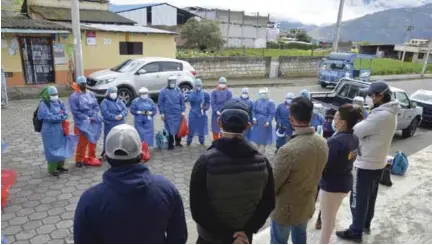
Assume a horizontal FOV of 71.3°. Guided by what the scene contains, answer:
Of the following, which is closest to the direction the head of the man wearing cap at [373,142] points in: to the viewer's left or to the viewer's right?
to the viewer's left

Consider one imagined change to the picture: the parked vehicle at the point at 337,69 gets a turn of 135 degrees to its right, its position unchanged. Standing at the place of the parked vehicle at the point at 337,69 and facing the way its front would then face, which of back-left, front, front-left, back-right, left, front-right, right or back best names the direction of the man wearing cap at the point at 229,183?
back

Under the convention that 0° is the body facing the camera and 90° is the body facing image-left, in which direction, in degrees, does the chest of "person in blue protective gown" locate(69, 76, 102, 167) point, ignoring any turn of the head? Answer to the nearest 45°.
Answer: approximately 315°

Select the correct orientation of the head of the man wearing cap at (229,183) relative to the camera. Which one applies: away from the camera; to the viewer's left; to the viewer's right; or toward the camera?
away from the camera

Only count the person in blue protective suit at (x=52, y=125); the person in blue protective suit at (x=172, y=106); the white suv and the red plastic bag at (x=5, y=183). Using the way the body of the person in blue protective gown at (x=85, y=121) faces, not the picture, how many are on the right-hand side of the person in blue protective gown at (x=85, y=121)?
2

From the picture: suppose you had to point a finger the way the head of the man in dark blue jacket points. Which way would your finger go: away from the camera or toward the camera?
away from the camera

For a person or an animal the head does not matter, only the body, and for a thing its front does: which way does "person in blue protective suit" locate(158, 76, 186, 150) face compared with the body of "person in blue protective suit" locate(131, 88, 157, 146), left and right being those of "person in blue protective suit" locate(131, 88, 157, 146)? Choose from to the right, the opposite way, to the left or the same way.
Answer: the same way

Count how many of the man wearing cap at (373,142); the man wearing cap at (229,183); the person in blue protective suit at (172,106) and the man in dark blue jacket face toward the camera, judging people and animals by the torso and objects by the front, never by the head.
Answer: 1

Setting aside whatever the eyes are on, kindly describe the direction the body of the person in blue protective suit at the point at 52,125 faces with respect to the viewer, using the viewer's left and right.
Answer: facing the viewer and to the right of the viewer

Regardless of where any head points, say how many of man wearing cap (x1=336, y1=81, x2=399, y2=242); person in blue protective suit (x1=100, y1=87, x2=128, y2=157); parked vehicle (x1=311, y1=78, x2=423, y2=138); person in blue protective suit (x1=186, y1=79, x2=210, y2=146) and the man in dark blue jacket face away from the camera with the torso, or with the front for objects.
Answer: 1

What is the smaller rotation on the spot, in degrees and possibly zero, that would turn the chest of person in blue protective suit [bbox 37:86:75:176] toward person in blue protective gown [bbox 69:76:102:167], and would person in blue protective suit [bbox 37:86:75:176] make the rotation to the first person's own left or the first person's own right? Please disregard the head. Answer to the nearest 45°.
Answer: approximately 90° to the first person's own left

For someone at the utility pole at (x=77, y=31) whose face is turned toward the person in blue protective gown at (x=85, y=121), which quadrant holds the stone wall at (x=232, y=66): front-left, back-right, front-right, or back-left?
back-left

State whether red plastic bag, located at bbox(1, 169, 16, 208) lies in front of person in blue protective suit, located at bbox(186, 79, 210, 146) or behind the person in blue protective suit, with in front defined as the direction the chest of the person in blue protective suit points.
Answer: in front

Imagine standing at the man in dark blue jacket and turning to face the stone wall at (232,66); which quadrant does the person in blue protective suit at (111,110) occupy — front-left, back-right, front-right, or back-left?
front-left

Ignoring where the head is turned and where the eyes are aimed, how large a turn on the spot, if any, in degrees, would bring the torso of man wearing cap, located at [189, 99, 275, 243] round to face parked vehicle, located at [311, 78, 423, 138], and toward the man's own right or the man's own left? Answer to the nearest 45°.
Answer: approximately 45° to the man's own right

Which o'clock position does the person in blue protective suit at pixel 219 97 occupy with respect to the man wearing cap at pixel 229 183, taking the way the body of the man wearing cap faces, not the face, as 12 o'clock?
The person in blue protective suit is roughly at 12 o'clock from the man wearing cap.

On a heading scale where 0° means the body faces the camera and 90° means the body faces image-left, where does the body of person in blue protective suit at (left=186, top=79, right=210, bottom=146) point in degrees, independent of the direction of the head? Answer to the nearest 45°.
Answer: approximately 0°

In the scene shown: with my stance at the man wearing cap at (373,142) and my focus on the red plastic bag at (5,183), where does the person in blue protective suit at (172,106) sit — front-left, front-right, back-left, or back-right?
front-right

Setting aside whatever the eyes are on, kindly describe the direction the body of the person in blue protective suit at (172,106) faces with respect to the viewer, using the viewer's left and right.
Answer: facing the viewer

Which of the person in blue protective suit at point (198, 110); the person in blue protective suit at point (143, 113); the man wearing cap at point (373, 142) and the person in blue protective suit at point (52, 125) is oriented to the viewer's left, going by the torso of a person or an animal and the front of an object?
the man wearing cap
